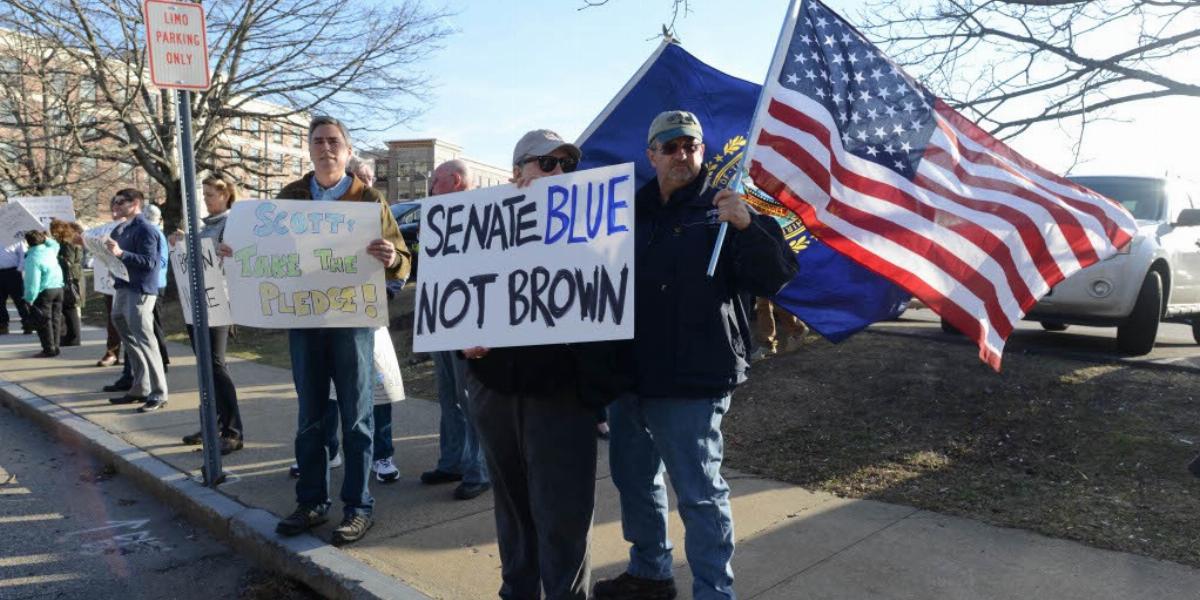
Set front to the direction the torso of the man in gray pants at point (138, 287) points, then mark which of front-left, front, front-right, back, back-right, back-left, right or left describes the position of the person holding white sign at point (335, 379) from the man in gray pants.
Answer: left

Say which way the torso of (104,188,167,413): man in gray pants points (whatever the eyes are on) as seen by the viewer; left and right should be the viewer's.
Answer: facing to the left of the viewer

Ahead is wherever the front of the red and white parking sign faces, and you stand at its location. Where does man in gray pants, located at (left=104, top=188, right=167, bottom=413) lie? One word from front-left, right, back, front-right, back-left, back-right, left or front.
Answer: back

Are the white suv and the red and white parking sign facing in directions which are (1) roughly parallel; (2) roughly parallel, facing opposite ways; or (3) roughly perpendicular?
roughly perpendicular

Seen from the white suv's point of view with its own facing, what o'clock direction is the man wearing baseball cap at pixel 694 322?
The man wearing baseball cap is roughly at 11 o'clock from the white suv.

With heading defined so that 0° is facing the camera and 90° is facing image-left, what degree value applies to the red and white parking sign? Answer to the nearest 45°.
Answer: approximately 0°
